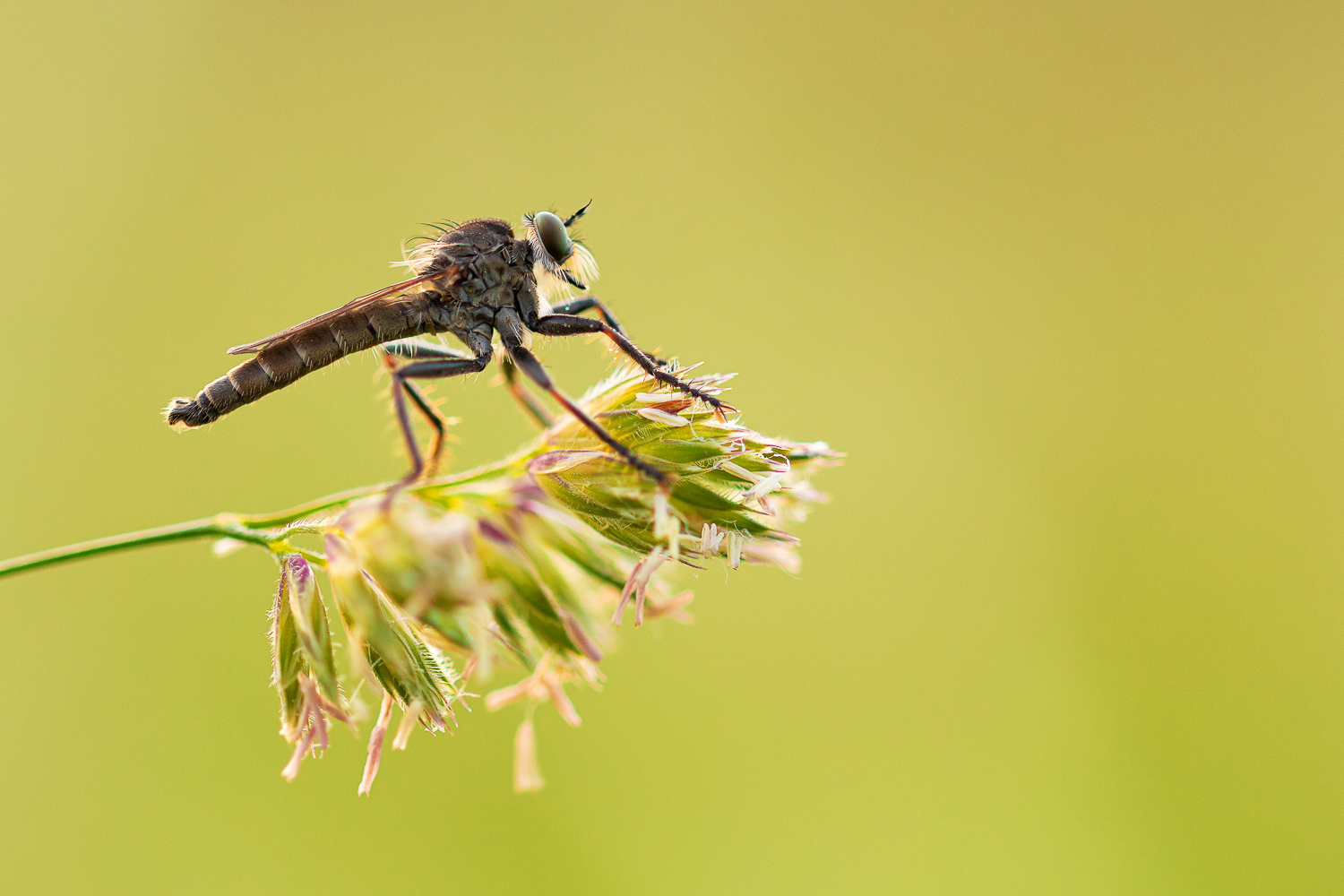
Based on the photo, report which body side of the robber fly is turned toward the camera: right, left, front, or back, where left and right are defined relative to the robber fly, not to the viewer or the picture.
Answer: right
